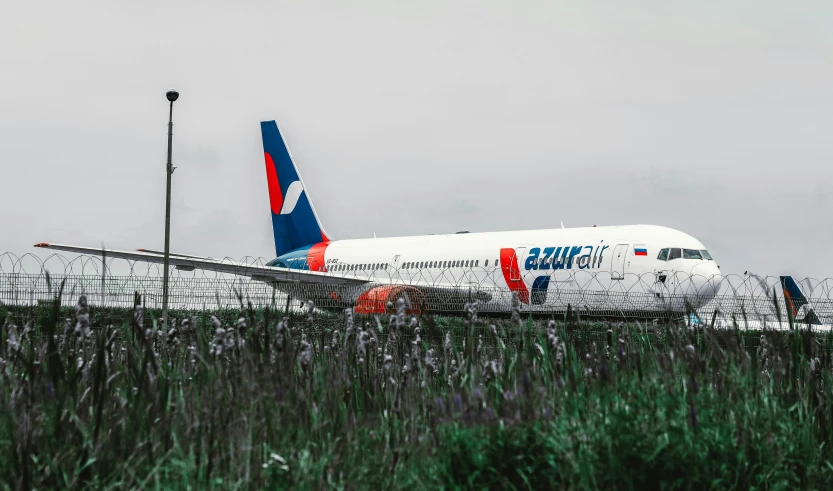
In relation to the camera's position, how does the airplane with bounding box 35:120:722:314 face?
facing the viewer and to the right of the viewer
